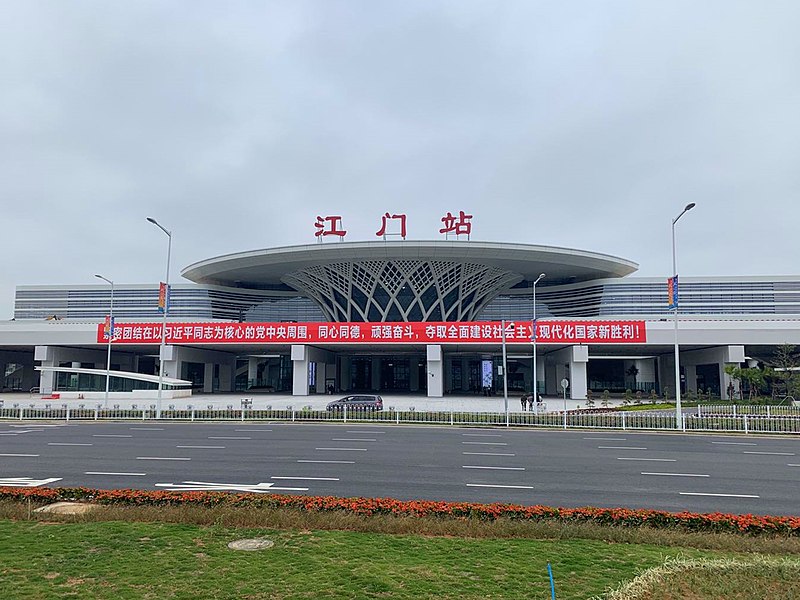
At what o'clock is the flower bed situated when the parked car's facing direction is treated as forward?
The flower bed is roughly at 9 o'clock from the parked car.

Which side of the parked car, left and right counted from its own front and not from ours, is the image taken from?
left
